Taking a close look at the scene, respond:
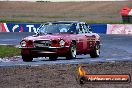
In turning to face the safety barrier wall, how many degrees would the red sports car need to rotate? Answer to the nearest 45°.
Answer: approximately 135° to its right

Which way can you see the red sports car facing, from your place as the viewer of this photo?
facing the viewer and to the left of the viewer
